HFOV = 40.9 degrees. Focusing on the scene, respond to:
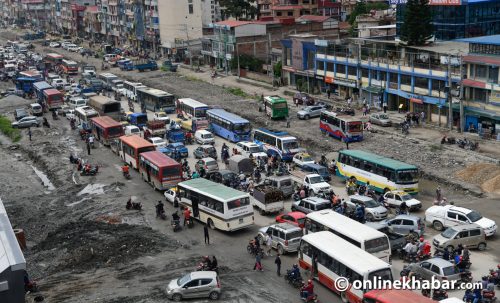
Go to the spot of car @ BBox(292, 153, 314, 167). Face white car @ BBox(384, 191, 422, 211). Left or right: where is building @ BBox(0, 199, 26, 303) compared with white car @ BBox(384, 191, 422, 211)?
right

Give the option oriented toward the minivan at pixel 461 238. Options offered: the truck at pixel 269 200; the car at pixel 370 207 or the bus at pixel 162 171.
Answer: the car

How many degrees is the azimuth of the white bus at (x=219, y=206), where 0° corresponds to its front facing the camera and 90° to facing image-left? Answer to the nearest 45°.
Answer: approximately 135°

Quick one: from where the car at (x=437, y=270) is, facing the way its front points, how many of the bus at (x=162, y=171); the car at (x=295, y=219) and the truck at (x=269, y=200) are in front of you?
3

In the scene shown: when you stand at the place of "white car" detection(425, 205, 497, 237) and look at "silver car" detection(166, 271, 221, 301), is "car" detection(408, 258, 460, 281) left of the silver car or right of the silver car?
left

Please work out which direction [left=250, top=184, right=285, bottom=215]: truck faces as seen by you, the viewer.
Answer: facing away from the viewer and to the left of the viewer

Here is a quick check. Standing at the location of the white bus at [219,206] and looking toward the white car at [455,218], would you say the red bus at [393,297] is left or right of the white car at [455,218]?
right
